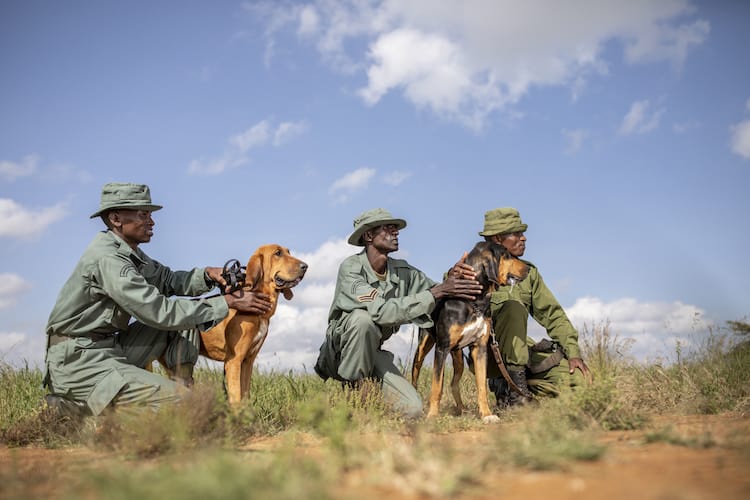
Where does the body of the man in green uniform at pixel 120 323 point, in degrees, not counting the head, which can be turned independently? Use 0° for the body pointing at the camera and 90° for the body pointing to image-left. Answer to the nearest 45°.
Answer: approximately 270°

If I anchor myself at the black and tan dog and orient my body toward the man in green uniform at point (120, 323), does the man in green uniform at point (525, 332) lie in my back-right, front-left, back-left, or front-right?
back-right

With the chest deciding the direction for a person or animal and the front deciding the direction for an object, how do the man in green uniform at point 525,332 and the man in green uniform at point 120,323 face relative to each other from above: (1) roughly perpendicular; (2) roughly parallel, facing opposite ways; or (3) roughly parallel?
roughly perpendicular

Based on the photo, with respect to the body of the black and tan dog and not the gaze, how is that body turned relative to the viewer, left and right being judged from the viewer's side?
facing the viewer and to the right of the viewer

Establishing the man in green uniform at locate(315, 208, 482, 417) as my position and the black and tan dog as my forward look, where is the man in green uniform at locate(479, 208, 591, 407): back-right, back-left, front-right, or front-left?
front-left

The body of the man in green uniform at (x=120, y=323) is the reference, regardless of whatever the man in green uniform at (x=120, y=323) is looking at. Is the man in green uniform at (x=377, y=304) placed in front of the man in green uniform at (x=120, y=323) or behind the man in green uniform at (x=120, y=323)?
in front

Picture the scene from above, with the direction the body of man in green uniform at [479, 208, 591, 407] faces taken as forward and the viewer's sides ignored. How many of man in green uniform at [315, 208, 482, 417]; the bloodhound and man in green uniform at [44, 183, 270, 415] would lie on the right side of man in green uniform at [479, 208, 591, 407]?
3

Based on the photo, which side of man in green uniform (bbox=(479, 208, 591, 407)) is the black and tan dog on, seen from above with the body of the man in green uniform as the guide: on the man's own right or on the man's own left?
on the man's own right

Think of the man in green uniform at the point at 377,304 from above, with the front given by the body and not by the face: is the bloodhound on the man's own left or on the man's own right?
on the man's own right

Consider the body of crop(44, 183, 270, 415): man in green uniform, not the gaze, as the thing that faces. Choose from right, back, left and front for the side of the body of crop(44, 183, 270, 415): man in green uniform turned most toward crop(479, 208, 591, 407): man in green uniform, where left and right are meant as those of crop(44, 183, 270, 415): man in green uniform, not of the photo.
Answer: front

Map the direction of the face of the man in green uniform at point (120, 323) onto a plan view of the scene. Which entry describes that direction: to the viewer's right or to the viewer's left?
to the viewer's right

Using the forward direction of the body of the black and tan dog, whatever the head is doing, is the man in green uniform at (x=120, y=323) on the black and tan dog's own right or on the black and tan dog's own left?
on the black and tan dog's own right

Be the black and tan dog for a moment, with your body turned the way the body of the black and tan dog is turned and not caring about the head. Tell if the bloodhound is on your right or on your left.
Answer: on your right

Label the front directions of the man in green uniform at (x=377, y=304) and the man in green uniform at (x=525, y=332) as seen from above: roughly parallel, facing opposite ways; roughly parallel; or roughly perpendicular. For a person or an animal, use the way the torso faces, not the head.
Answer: roughly parallel

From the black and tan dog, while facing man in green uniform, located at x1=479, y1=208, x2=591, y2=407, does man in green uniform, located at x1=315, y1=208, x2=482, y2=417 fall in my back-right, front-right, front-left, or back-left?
back-left

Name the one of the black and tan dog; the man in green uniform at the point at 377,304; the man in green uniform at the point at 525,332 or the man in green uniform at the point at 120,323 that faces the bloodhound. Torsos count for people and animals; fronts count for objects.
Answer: the man in green uniform at the point at 120,323

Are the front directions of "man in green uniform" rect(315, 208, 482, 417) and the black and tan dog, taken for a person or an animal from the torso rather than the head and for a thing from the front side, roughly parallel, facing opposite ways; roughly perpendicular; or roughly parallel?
roughly parallel
